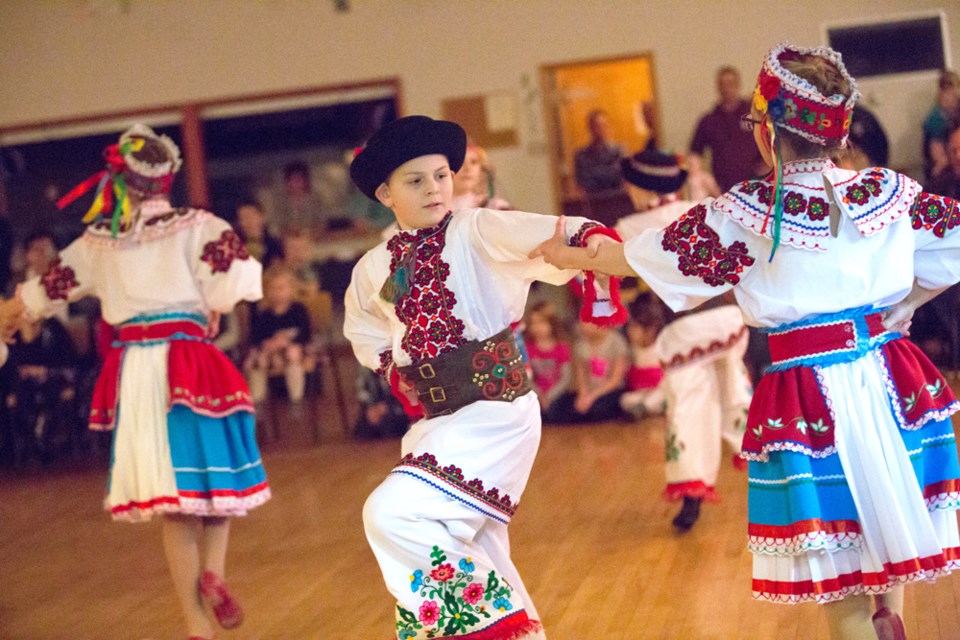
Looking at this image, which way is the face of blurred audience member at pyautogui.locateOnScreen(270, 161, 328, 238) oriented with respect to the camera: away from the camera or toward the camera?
toward the camera

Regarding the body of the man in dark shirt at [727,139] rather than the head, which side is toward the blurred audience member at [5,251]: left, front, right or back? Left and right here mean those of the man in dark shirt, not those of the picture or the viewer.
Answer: right

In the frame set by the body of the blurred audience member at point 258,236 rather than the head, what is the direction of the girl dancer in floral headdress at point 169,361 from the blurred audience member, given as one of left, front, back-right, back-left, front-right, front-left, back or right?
front

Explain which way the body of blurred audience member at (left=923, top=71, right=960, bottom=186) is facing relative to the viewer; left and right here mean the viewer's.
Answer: facing the viewer and to the left of the viewer

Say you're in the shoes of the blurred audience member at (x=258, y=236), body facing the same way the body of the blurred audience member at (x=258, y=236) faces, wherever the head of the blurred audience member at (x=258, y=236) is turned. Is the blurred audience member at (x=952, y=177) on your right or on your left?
on your left

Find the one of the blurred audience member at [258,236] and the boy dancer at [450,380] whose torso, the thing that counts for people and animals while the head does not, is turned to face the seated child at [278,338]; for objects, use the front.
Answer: the blurred audience member

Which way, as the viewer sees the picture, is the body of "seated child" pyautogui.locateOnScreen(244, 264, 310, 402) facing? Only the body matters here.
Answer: toward the camera

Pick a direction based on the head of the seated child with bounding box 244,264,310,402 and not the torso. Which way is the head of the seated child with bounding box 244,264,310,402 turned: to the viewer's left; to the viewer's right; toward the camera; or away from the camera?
toward the camera

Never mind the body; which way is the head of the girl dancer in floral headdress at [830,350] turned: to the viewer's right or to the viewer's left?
to the viewer's left

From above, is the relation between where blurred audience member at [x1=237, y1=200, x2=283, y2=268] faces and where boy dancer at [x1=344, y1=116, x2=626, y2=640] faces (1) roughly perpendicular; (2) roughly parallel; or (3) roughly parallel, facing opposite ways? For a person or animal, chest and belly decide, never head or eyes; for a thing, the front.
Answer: roughly parallel

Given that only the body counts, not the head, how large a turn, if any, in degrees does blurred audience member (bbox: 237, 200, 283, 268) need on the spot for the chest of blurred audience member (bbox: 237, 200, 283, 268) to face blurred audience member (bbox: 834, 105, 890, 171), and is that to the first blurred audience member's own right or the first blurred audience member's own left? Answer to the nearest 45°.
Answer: approximately 90° to the first blurred audience member's own left

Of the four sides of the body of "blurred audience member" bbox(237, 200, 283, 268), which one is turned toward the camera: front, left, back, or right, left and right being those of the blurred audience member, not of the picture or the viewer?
front

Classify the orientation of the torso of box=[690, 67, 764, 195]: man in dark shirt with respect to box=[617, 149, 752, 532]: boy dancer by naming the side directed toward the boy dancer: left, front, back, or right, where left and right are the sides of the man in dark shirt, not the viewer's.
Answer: front

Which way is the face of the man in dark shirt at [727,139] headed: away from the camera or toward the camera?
toward the camera

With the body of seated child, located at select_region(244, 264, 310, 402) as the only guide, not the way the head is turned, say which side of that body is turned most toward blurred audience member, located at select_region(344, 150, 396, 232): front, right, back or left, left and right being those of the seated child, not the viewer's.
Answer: back
